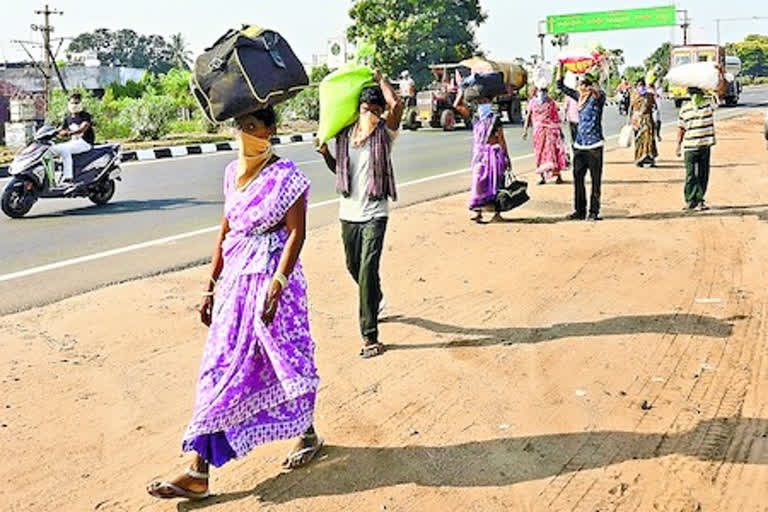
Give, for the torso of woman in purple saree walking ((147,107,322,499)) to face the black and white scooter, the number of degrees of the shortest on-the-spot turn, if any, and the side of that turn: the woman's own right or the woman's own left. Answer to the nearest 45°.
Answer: approximately 135° to the woman's own right

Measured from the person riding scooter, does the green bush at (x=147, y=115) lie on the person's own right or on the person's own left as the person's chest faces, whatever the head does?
on the person's own right

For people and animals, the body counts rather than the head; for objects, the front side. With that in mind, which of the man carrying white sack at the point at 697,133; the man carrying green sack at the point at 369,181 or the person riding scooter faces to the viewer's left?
the person riding scooter

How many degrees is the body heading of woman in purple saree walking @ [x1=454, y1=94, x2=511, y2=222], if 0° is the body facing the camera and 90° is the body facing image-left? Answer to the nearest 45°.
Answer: approximately 45°

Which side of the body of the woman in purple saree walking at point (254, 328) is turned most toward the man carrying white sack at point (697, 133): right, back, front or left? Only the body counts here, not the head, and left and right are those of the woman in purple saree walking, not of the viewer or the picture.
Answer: back

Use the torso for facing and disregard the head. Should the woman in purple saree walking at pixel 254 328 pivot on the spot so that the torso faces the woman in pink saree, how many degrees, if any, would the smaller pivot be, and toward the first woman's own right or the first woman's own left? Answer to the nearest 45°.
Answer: approximately 180°

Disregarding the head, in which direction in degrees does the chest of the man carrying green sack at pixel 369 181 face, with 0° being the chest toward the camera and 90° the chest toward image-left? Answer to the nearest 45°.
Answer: approximately 0°

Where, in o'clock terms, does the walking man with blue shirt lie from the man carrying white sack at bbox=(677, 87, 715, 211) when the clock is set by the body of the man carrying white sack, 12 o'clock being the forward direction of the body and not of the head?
The walking man with blue shirt is roughly at 2 o'clock from the man carrying white sack.

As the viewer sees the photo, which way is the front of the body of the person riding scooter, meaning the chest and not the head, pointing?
to the viewer's left

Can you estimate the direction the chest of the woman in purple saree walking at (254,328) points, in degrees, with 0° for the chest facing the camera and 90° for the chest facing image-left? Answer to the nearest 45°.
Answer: approximately 45°
